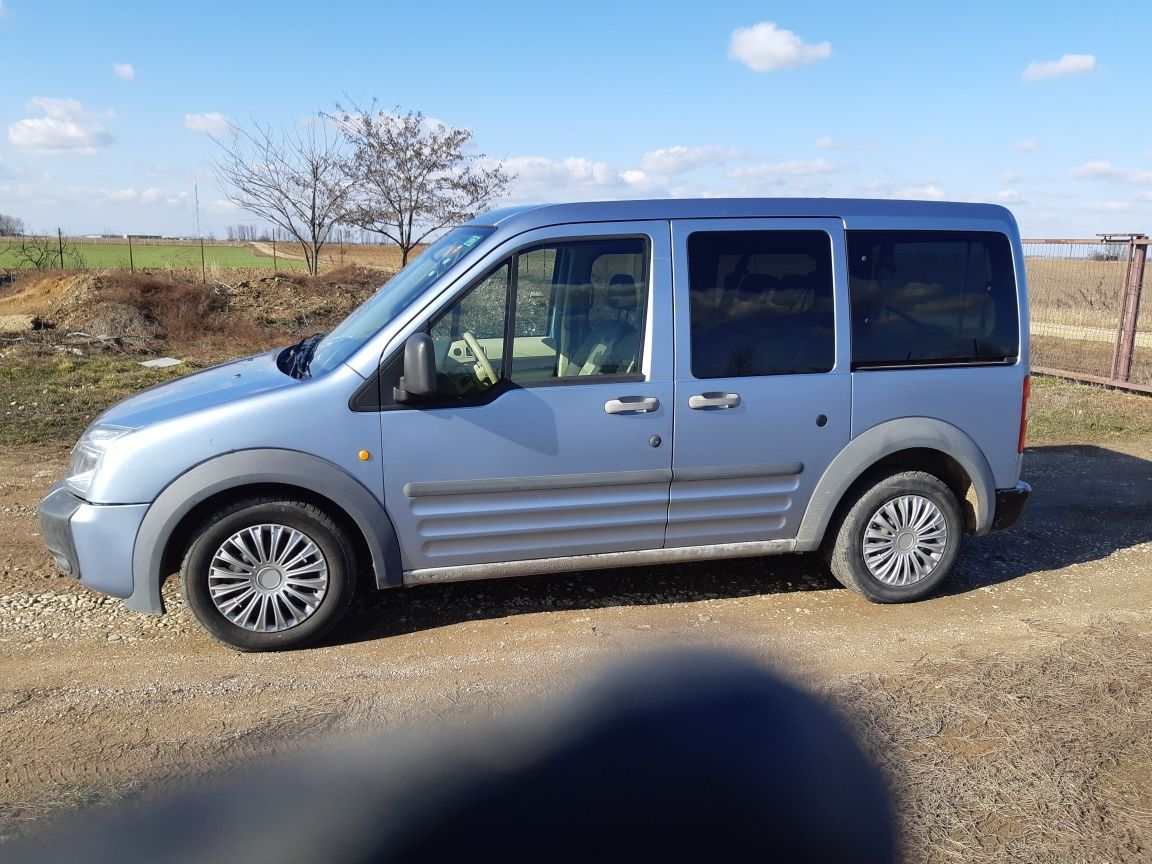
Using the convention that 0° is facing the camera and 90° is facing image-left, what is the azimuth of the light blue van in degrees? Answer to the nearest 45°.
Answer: approximately 90°

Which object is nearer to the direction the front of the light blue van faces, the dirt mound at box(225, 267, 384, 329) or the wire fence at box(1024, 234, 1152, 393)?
the dirt mound

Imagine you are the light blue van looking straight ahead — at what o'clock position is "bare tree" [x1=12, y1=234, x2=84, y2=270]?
The bare tree is roughly at 2 o'clock from the light blue van.

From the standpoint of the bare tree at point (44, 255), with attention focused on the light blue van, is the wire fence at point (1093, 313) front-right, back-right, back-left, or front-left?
front-left

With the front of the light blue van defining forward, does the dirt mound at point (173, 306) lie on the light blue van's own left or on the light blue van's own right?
on the light blue van's own right

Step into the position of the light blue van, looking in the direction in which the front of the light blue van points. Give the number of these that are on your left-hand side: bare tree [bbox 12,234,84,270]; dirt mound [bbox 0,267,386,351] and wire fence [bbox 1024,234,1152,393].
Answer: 0

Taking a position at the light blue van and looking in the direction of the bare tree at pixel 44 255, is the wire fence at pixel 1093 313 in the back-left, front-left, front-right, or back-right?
front-right

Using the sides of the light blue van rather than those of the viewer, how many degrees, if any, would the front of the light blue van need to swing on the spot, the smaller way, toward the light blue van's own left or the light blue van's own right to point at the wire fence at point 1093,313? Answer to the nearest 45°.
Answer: approximately 135° to the light blue van's own right

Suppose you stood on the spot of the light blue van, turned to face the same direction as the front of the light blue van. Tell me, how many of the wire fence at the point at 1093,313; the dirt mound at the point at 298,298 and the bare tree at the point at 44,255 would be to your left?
0

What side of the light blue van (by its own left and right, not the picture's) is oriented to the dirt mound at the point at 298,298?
right
